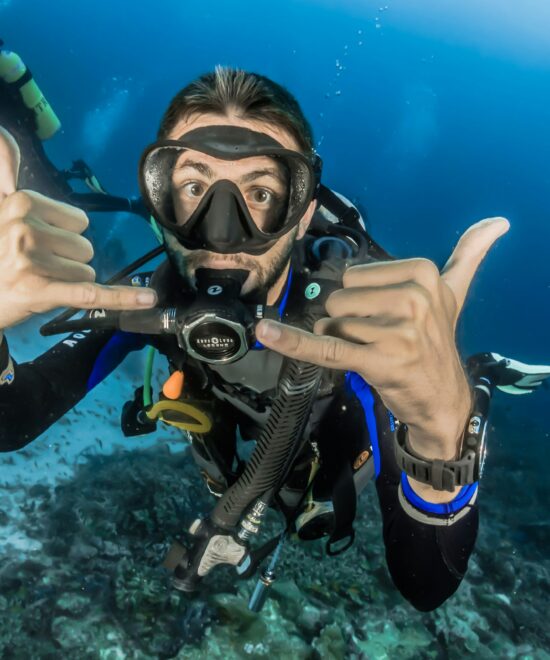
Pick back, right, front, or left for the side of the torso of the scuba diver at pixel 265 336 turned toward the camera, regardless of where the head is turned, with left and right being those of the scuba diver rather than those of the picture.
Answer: front
